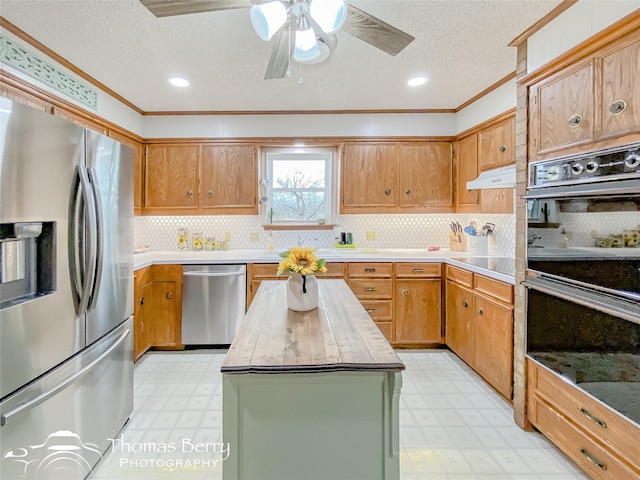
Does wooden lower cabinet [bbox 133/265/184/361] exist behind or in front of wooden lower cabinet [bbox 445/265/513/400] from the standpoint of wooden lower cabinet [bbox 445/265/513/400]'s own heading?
in front

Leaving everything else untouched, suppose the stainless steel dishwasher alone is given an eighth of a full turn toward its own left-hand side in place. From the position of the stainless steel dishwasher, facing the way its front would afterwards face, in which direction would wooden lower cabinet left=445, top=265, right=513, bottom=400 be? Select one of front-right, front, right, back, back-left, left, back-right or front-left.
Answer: front

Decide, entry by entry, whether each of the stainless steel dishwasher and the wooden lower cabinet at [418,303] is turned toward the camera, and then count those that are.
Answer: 2

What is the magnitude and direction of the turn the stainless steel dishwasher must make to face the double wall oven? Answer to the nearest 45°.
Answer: approximately 45° to its left

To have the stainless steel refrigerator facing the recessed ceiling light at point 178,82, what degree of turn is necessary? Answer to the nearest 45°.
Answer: approximately 90° to its left

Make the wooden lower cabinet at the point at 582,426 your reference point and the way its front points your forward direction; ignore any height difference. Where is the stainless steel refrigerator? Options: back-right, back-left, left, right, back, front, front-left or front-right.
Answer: front

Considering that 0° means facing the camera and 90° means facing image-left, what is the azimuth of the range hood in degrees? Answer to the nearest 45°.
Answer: approximately 45°

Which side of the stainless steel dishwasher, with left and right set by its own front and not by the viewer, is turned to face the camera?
front

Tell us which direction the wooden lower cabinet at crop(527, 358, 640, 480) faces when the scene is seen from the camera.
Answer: facing the viewer and to the left of the viewer

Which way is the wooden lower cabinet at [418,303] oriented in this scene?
toward the camera

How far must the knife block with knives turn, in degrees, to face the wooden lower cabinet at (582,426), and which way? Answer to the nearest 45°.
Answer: approximately 45° to its left
